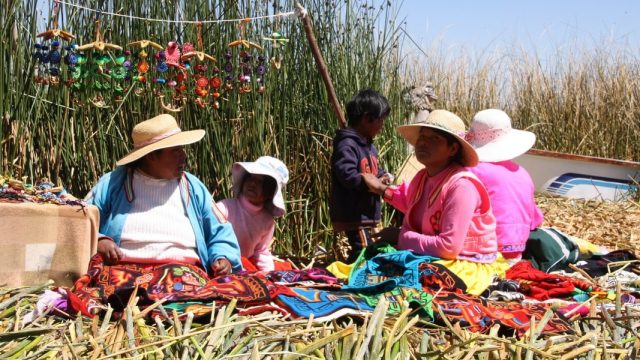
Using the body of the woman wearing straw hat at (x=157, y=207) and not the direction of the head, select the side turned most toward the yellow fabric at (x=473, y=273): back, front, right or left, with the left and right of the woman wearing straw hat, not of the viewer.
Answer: left

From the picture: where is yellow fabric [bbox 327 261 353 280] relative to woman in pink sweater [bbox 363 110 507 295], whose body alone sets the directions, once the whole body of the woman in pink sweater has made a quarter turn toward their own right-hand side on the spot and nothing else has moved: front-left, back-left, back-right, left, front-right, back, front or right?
front-left

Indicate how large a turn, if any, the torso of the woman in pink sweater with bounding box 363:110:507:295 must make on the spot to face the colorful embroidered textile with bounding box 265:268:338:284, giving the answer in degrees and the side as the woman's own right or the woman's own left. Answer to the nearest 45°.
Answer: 0° — they already face it

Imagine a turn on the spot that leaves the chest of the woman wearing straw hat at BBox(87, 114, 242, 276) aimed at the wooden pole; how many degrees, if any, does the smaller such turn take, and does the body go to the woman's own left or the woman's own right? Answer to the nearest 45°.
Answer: approximately 135° to the woman's own left

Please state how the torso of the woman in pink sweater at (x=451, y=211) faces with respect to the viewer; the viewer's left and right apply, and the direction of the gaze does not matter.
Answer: facing the viewer and to the left of the viewer

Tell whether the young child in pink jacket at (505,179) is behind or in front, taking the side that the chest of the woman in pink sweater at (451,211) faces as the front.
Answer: behind

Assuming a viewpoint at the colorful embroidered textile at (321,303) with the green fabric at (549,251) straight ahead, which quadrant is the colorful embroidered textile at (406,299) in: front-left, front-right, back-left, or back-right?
front-right

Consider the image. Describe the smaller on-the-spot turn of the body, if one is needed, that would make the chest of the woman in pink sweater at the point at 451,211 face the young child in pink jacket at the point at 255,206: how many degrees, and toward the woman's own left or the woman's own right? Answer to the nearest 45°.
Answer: approximately 45° to the woman's own right

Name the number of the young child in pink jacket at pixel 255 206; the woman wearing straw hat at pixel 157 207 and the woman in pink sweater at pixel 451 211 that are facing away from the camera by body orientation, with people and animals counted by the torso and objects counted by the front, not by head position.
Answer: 0

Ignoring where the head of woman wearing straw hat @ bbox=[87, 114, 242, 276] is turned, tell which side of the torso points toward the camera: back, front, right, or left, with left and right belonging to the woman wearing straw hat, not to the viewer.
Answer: front

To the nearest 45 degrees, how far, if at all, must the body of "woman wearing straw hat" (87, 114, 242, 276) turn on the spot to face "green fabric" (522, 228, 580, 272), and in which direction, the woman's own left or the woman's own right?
approximately 90° to the woman's own left

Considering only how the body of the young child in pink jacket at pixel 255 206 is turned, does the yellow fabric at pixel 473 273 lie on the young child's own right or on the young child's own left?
on the young child's own left

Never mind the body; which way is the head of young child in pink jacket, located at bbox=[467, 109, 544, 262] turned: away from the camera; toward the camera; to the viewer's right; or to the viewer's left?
away from the camera

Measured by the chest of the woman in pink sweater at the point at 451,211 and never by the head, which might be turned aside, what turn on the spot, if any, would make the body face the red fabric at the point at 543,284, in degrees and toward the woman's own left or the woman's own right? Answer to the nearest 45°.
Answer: approximately 135° to the woman's own left

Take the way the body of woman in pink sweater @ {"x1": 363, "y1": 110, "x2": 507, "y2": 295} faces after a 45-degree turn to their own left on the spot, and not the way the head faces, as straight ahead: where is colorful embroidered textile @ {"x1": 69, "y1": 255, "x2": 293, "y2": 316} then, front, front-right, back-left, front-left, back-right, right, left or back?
front-right

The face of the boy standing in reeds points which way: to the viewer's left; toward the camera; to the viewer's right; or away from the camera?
to the viewer's right
